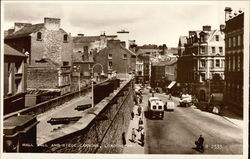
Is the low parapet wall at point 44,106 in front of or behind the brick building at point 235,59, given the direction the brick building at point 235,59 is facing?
in front

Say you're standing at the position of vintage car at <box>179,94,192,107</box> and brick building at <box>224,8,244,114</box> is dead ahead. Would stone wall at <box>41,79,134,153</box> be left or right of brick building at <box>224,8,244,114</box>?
right

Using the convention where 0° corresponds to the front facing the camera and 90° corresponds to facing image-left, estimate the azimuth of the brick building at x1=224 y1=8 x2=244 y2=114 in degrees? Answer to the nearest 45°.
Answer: approximately 90°

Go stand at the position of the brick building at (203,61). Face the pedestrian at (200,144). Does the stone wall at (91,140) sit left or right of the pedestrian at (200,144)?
right

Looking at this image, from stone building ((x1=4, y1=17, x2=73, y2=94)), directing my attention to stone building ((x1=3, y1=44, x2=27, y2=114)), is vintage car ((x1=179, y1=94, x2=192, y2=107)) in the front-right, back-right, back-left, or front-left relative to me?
back-left

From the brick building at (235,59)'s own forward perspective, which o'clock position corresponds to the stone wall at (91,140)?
The stone wall is roughly at 11 o'clock from the brick building.

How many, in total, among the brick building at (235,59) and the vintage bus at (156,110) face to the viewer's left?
1
